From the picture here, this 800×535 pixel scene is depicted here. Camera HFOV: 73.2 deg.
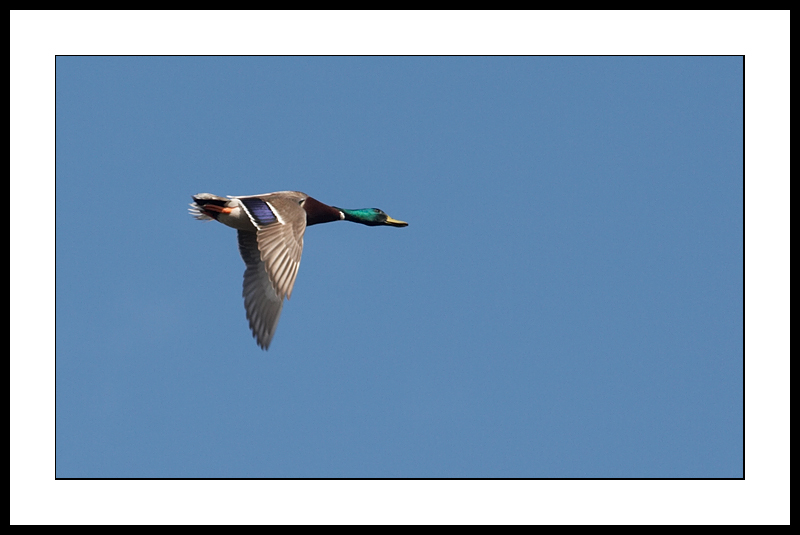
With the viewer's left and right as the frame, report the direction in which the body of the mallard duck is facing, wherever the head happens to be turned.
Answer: facing to the right of the viewer
